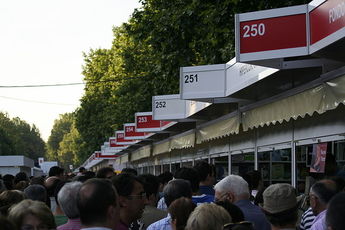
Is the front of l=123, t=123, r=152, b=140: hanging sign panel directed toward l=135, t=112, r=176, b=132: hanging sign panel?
yes

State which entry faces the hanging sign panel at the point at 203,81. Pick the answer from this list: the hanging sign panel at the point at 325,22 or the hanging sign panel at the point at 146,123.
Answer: the hanging sign panel at the point at 146,123

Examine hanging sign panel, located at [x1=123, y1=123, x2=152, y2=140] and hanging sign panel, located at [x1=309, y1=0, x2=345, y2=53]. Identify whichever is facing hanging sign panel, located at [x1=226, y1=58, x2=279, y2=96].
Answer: hanging sign panel, located at [x1=123, y1=123, x2=152, y2=140]

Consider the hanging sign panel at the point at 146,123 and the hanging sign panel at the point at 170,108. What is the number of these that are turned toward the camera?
2

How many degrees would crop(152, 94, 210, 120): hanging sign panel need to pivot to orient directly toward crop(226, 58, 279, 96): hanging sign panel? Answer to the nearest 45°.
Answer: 0° — it already faces it

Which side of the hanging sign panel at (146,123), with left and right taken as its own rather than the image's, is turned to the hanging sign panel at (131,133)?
back

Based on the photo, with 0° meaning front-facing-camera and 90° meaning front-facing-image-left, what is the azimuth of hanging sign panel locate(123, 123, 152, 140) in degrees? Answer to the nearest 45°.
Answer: approximately 0°

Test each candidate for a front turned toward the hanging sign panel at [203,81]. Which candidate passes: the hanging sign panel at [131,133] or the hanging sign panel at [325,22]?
the hanging sign panel at [131,133]
